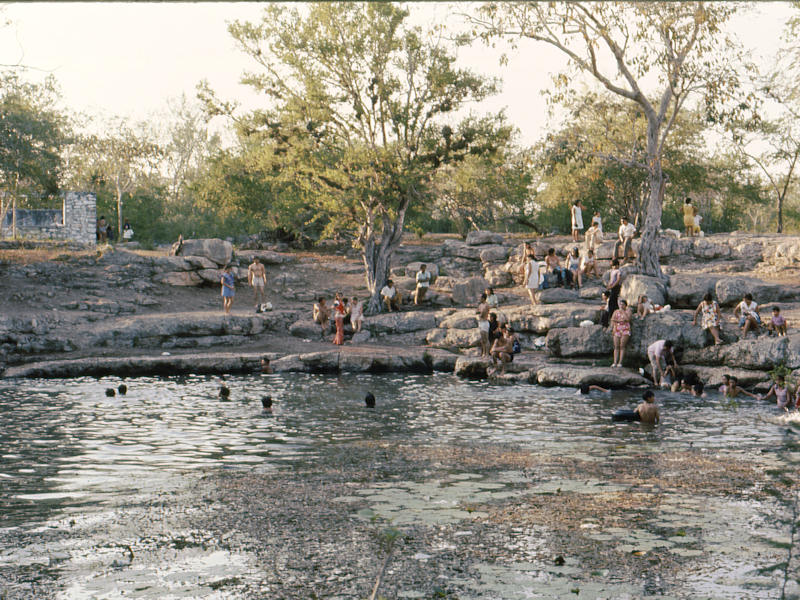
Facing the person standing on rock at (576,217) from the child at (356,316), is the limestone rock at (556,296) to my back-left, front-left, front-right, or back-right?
front-right

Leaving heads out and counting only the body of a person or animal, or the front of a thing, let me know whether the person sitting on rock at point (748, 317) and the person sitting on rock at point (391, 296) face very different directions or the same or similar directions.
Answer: same or similar directions

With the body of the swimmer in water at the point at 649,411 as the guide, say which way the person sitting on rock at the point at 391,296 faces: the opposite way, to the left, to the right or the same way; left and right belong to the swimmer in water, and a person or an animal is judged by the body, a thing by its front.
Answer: the opposite way

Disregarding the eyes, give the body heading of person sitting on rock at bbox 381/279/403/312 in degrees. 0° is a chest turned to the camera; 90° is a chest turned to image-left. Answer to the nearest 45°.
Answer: approximately 0°

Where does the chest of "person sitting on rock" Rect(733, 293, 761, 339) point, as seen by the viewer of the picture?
toward the camera

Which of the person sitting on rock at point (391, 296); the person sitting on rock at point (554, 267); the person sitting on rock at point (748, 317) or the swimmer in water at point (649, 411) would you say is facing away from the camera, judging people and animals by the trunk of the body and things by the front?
the swimmer in water

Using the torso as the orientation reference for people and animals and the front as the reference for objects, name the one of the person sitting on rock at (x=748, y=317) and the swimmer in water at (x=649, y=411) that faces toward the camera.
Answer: the person sitting on rock

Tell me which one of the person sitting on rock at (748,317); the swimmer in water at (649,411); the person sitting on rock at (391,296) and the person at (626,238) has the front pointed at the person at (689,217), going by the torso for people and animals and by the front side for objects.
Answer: the swimmer in water

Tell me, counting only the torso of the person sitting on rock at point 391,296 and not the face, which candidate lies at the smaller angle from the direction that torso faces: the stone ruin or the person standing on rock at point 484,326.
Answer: the person standing on rock

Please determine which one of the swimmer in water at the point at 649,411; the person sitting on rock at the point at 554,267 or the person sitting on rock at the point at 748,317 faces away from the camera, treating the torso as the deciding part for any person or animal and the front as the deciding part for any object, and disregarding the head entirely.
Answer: the swimmer in water

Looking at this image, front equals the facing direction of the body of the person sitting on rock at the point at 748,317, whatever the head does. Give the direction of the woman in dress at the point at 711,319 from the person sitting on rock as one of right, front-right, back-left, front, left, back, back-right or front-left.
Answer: front-right

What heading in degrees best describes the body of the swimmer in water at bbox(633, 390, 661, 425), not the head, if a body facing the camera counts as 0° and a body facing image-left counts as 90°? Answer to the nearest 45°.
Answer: approximately 180°

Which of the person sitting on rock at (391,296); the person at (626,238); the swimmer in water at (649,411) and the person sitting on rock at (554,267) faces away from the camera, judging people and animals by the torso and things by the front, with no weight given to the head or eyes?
the swimmer in water

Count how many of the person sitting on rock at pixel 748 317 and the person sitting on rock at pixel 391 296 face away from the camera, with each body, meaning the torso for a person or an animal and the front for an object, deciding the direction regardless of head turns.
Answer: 0

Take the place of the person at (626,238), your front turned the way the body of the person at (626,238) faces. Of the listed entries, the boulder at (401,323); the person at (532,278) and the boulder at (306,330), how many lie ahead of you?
3
